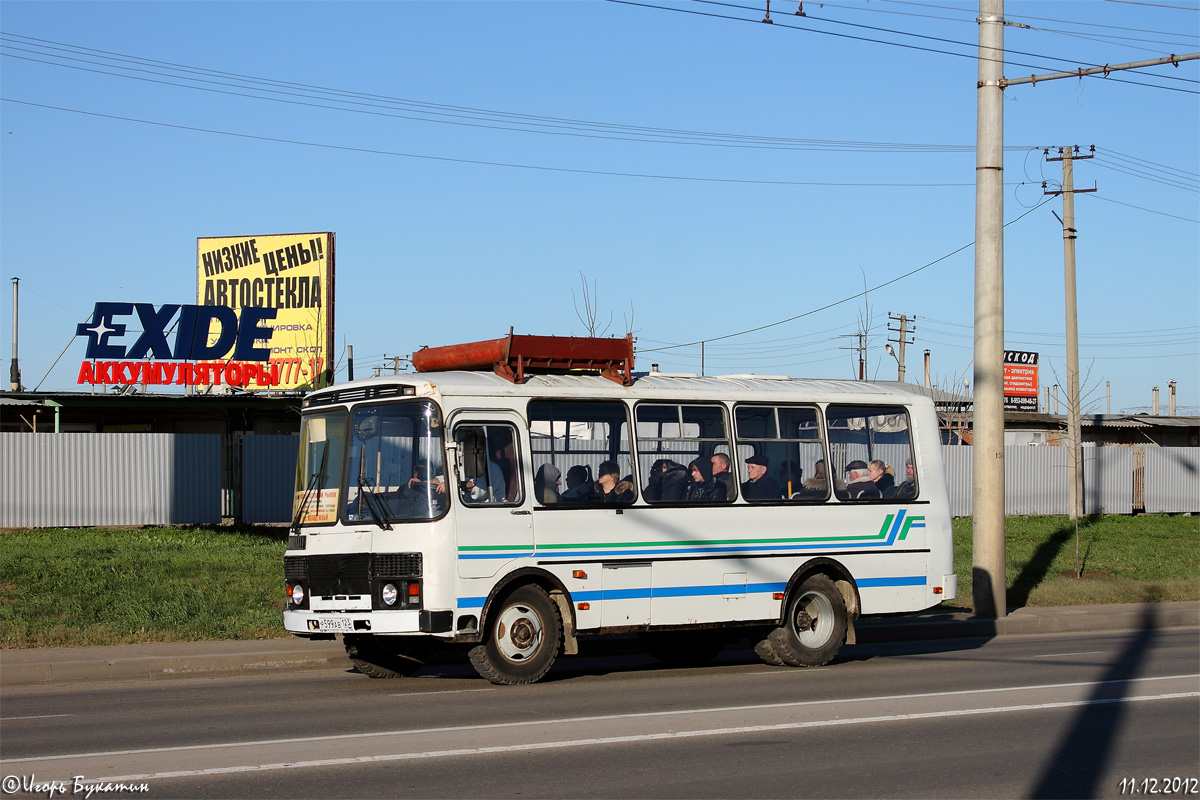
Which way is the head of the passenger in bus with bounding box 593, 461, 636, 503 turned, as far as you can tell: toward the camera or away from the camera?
toward the camera

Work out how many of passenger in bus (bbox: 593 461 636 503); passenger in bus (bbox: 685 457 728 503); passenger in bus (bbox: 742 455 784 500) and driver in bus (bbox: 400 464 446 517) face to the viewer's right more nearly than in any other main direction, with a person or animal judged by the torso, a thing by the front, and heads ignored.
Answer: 0

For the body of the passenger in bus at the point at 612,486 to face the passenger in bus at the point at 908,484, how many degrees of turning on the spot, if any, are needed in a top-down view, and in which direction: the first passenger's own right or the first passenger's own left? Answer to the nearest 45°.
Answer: approximately 180°

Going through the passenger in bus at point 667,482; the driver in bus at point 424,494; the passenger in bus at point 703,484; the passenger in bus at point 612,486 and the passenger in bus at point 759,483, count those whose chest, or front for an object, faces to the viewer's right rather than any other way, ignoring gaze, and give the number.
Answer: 0

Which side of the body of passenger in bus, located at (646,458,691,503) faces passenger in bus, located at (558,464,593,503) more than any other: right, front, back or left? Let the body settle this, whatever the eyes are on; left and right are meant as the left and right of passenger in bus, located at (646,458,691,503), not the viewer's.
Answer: front

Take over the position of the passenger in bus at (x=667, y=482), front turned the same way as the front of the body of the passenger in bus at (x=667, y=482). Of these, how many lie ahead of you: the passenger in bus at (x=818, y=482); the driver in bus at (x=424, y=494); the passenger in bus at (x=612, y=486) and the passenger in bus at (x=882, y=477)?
2

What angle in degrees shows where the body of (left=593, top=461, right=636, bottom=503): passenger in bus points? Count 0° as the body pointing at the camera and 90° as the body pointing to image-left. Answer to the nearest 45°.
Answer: approximately 45°

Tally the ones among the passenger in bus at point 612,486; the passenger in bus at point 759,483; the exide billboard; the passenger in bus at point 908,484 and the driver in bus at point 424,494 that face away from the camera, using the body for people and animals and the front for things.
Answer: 0

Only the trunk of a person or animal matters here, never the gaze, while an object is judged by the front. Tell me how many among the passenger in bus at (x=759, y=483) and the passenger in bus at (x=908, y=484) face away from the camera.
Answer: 0

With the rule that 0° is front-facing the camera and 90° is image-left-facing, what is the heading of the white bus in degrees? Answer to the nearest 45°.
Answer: approximately 45°

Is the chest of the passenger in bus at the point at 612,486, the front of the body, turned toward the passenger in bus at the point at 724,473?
no

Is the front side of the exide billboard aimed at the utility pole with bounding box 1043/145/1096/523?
no

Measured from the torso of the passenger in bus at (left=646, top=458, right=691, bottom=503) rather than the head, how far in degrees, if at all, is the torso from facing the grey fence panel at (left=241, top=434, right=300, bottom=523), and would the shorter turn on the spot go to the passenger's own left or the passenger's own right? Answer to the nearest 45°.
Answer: approximately 90° to the passenger's own right

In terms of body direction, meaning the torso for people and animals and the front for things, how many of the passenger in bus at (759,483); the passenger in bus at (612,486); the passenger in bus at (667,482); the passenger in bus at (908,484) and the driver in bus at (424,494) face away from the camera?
0

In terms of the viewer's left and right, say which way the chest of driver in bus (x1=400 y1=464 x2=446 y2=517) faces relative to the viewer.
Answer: facing the viewer and to the left of the viewer

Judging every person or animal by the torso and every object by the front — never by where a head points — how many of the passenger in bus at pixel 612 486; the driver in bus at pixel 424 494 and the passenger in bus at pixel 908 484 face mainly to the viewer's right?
0

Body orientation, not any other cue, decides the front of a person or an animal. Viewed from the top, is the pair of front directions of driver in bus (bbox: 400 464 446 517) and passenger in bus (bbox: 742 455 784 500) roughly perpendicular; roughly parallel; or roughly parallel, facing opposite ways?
roughly parallel

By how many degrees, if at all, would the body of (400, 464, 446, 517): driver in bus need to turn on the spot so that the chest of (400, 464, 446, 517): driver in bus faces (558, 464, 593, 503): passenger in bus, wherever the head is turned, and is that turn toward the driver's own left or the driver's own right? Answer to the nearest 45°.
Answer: approximately 180°

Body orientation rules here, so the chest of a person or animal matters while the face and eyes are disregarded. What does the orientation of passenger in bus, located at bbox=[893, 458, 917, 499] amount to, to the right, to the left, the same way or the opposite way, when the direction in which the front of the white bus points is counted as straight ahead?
the same way

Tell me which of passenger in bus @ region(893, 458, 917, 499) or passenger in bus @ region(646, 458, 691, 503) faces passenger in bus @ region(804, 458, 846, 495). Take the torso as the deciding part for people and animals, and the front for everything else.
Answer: passenger in bus @ region(893, 458, 917, 499)
